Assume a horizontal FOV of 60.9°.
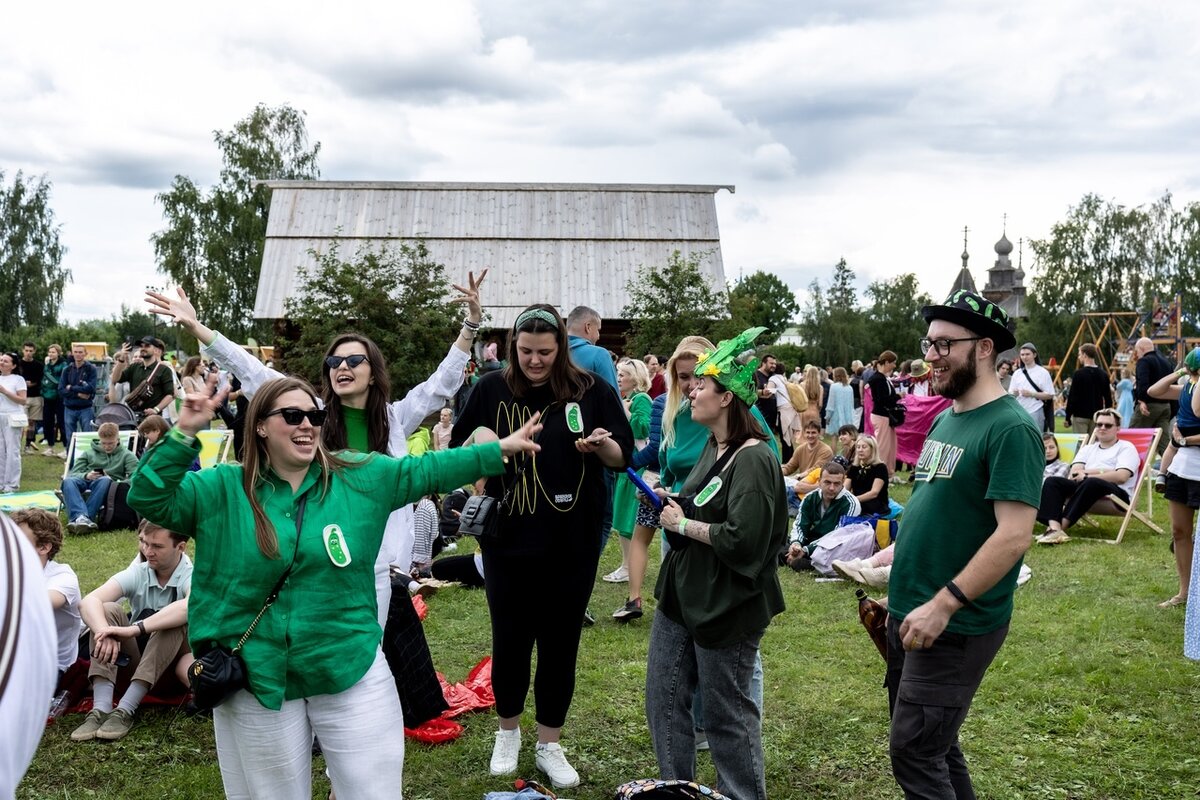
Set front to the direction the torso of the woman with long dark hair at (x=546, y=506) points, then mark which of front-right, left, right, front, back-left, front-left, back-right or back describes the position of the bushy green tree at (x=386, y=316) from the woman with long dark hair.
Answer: back

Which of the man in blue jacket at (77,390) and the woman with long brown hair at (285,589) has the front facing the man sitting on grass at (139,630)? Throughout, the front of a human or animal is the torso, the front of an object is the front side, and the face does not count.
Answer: the man in blue jacket

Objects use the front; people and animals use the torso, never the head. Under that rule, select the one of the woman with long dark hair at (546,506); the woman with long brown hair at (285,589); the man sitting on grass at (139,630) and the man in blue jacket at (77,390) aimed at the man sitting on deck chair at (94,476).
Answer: the man in blue jacket

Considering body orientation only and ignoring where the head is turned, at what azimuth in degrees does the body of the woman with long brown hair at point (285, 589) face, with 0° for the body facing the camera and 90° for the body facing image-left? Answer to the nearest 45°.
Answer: approximately 0°

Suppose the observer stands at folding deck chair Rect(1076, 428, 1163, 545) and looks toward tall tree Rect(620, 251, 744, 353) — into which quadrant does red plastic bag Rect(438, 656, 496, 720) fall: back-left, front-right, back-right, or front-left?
back-left

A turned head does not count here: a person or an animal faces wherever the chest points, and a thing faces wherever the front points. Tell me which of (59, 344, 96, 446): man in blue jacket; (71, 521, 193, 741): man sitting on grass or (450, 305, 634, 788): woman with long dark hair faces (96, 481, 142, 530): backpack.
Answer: the man in blue jacket

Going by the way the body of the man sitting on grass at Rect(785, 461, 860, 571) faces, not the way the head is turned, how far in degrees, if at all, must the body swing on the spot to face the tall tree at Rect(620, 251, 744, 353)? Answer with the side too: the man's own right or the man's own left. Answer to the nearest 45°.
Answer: approximately 135° to the man's own right

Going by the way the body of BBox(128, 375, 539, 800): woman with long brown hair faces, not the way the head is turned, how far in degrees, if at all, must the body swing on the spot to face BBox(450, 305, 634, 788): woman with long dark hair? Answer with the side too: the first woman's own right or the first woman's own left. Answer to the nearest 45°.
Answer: approximately 135° to the first woman's own left

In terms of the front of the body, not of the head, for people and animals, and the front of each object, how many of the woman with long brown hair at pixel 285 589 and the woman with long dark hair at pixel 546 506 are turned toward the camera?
2
